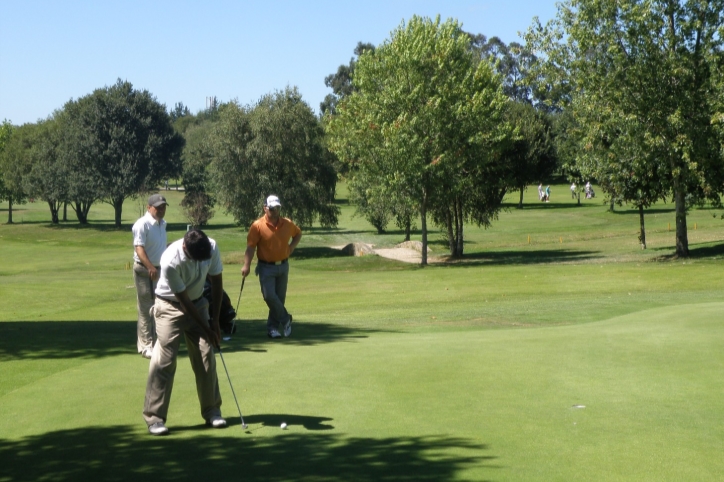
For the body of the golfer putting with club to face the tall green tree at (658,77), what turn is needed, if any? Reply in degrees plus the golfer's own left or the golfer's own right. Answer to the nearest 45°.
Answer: approximately 90° to the golfer's own left

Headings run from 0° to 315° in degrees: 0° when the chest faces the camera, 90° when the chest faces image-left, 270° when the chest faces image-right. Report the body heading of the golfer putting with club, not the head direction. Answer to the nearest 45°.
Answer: approximately 315°

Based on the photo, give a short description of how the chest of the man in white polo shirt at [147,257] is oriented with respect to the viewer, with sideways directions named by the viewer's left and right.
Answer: facing the viewer and to the right of the viewer

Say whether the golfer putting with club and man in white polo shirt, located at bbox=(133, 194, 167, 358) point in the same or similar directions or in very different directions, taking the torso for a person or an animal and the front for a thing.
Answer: same or similar directions

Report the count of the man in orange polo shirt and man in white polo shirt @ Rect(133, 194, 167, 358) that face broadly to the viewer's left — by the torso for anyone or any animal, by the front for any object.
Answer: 0

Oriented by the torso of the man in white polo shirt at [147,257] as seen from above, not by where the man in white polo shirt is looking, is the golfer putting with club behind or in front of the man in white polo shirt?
in front

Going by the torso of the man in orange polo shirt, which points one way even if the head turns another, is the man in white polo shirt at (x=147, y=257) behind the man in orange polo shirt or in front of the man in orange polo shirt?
in front

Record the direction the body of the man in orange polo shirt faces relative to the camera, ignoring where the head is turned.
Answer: toward the camera

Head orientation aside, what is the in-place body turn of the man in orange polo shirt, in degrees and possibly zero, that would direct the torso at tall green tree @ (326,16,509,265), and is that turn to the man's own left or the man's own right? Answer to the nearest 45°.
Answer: approximately 180°

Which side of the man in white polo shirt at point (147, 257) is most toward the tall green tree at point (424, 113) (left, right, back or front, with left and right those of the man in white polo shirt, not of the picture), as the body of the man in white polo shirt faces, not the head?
left

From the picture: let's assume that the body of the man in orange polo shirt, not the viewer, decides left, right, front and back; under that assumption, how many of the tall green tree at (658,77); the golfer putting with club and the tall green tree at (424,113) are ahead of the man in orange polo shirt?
1
